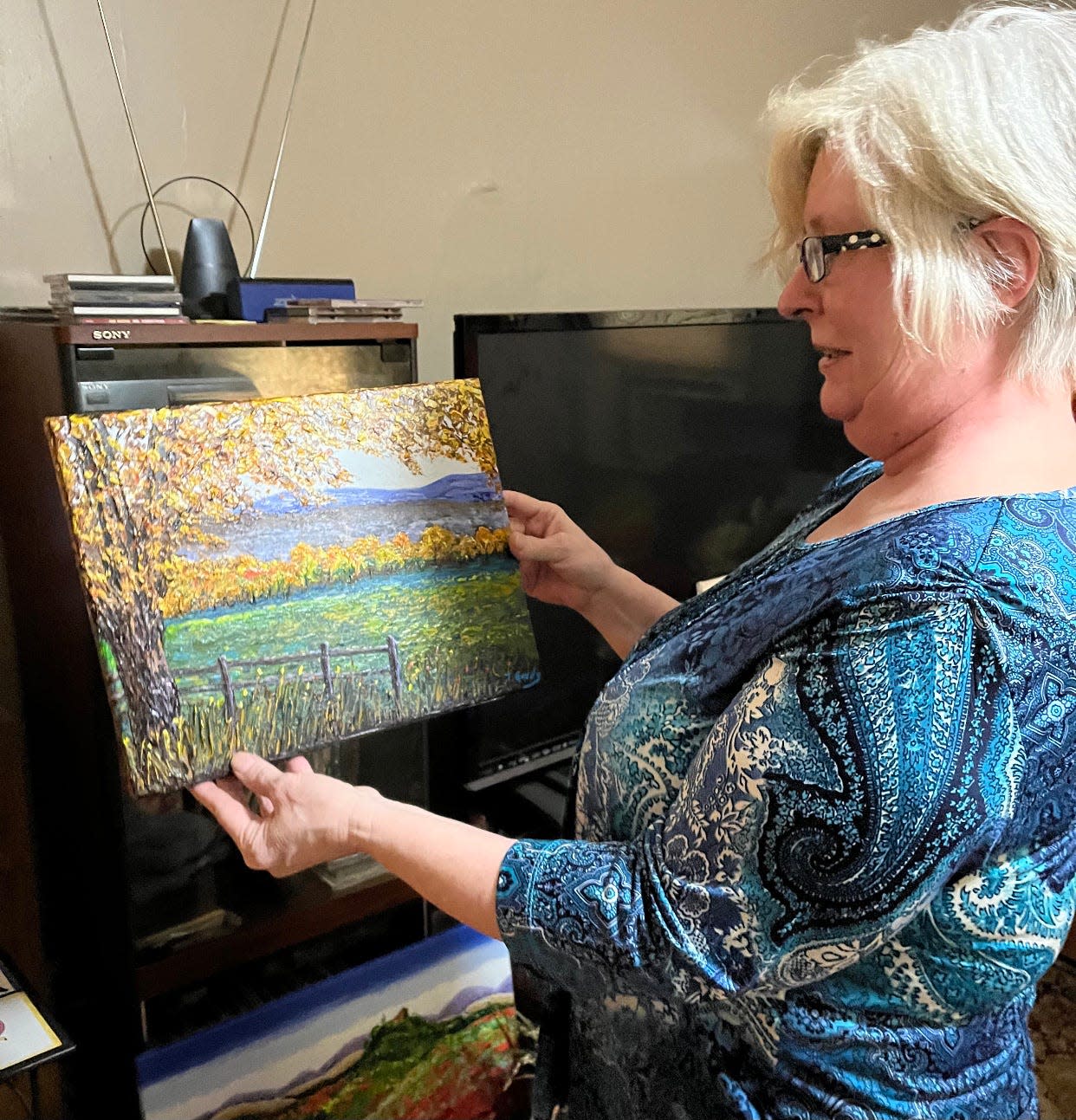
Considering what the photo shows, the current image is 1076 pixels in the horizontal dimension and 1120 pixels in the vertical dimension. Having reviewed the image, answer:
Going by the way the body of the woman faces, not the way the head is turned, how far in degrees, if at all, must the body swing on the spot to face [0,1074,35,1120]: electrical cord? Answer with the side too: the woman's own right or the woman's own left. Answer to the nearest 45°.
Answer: approximately 45° to the woman's own right

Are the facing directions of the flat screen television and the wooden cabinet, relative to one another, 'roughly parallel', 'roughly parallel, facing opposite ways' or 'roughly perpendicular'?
roughly parallel

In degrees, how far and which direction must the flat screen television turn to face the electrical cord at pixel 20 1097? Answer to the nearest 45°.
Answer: approximately 90° to its right

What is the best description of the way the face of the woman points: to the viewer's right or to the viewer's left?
to the viewer's left

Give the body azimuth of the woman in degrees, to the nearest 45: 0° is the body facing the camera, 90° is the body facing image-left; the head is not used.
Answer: approximately 90°

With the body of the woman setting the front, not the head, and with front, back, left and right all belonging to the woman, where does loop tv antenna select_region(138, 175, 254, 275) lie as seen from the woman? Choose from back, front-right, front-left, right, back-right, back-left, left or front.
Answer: front-right

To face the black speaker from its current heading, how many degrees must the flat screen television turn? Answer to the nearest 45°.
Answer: approximately 90° to its right

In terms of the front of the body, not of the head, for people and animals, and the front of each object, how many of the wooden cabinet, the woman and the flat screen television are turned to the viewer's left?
1

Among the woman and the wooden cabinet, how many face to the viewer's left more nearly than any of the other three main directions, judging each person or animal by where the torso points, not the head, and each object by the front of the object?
1

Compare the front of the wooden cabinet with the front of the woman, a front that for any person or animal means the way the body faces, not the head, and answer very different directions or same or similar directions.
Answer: very different directions

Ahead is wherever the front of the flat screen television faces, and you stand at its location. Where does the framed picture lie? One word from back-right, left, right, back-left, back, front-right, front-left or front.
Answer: right

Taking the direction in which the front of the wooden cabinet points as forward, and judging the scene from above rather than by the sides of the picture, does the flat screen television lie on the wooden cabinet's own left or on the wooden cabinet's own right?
on the wooden cabinet's own left
